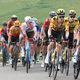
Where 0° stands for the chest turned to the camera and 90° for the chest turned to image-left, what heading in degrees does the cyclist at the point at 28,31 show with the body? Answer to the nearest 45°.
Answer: approximately 0°

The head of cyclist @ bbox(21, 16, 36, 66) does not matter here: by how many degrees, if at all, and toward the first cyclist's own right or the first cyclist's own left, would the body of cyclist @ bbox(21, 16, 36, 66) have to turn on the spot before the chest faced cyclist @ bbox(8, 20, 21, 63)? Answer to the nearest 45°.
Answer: approximately 135° to the first cyclist's own right

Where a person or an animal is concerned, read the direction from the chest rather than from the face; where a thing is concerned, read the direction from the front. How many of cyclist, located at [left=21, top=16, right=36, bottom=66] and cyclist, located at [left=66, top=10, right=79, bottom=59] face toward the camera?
2

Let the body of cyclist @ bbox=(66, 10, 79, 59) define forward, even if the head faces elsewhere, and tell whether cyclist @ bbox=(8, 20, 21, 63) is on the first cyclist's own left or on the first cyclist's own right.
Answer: on the first cyclist's own right

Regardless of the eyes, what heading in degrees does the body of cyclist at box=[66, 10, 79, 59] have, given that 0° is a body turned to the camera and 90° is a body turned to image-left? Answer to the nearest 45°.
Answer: approximately 0°

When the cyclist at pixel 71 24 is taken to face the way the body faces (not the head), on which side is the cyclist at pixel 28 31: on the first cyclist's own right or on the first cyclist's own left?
on the first cyclist's own right
